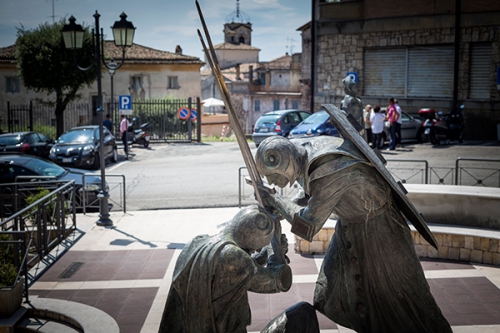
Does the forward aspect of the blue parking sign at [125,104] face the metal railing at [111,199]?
yes

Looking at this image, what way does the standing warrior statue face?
to the viewer's left

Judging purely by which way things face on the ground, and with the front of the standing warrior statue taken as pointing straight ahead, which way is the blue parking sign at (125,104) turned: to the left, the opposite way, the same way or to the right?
to the left

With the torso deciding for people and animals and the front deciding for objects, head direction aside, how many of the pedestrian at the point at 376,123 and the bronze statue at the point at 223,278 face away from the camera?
1

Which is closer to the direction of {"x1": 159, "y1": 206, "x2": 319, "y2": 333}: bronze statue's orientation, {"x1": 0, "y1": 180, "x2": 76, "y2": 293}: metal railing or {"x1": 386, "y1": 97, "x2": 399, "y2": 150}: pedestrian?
the pedestrian

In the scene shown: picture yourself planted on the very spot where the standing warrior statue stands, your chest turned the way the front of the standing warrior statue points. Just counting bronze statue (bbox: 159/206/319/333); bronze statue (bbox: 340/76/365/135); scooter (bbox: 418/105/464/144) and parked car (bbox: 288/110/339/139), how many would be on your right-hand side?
3

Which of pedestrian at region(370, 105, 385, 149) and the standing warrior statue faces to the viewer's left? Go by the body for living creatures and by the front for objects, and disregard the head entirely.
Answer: the standing warrior statue

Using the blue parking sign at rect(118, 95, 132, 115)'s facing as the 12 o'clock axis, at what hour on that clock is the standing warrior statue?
The standing warrior statue is roughly at 12 o'clock from the blue parking sign.

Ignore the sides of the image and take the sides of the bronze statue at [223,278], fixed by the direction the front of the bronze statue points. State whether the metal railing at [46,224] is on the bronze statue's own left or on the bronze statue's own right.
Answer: on the bronze statue's own left

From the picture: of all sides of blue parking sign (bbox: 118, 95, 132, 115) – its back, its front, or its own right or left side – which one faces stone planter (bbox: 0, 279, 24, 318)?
front

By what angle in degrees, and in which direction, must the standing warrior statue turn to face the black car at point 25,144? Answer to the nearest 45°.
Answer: approximately 45° to its right
